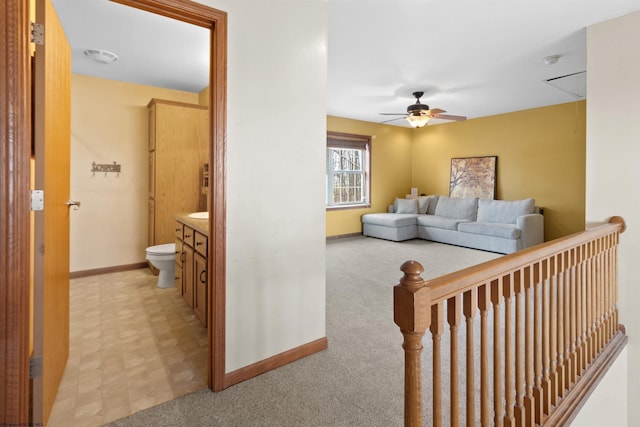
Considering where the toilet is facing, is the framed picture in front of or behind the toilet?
behind

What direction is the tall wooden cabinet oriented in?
to the viewer's left

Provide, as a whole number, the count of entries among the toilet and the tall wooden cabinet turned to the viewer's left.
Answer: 2

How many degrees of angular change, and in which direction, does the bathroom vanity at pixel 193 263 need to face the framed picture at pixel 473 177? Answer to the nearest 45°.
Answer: approximately 135° to its right

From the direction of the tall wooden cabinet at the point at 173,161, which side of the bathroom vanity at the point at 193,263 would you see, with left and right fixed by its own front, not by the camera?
right

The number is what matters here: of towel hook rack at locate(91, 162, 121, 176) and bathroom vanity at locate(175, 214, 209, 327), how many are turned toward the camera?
1

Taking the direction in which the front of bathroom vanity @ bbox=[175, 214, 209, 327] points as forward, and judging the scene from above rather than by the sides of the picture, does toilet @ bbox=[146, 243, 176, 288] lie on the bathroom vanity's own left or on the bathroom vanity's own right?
on the bathroom vanity's own right

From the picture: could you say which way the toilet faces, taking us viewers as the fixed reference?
facing to the left of the viewer

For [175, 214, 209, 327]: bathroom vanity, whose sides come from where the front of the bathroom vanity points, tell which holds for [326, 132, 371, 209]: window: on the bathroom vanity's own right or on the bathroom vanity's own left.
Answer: on the bathroom vanity's own right

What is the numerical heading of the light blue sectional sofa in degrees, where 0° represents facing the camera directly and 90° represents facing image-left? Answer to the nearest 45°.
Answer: approximately 45°

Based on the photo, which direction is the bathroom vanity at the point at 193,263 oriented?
to the viewer's left
